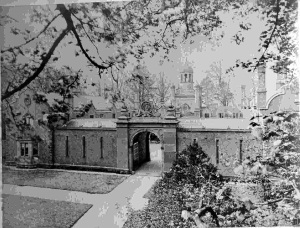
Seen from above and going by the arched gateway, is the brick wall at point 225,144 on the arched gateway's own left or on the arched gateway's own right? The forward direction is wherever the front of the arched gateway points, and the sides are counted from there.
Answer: on the arched gateway's own left

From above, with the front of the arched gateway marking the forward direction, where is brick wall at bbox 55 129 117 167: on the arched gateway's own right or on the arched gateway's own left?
on the arched gateway's own right

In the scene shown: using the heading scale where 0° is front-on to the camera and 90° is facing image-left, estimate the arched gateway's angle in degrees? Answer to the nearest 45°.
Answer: approximately 0°
